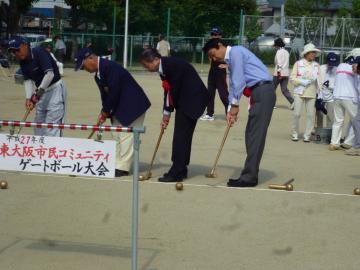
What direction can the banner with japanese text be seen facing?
toward the camera

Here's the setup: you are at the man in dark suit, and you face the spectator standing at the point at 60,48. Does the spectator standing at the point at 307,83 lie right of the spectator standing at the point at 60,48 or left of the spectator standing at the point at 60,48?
right

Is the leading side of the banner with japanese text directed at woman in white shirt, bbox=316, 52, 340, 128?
no

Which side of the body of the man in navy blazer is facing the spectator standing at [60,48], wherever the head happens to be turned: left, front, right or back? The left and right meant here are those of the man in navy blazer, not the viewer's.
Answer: right

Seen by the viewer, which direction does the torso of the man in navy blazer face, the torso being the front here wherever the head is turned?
to the viewer's left

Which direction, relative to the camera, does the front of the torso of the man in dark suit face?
to the viewer's left

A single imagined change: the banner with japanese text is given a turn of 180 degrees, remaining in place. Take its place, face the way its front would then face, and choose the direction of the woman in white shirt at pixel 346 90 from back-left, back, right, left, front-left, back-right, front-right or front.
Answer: front-right

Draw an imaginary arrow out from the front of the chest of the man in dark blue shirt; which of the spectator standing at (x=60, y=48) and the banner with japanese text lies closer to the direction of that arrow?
the banner with japanese text

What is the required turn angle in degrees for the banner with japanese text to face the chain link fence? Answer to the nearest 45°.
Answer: approximately 180°
